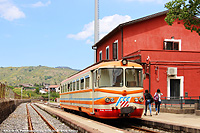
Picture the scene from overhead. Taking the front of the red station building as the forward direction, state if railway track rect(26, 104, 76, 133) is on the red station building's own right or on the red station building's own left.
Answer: on the red station building's own left

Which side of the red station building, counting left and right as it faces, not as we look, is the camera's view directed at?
left
